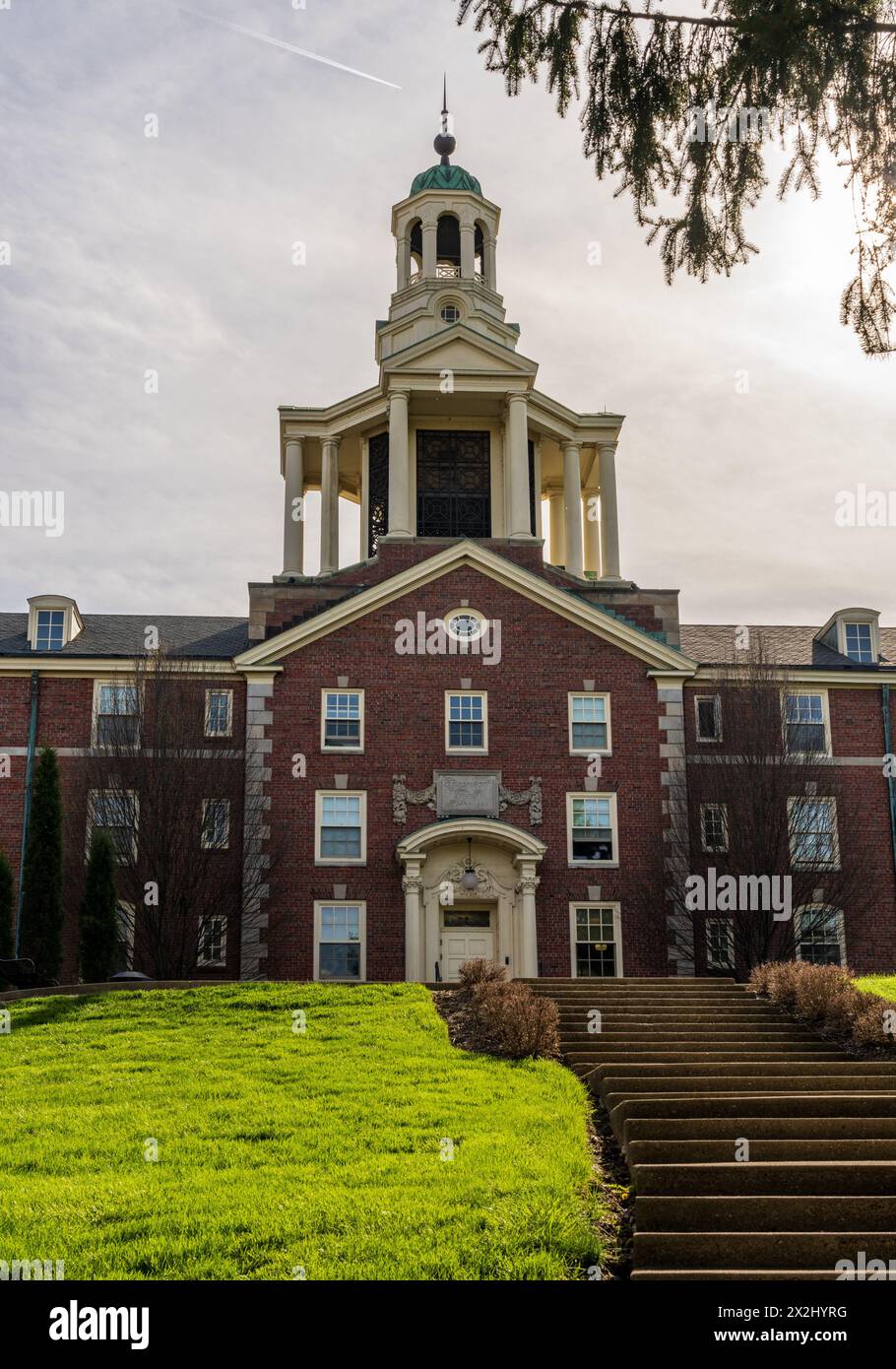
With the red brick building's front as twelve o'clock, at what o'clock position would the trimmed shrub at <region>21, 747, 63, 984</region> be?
The trimmed shrub is roughly at 2 o'clock from the red brick building.

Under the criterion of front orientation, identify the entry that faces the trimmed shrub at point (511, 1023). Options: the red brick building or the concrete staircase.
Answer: the red brick building

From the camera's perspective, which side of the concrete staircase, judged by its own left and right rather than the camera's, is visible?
front

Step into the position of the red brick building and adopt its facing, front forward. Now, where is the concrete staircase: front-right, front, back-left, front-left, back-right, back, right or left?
front

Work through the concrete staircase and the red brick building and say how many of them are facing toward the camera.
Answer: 2

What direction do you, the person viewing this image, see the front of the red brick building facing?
facing the viewer

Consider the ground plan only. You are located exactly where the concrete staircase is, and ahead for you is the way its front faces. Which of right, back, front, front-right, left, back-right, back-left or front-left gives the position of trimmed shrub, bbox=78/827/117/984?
back-right

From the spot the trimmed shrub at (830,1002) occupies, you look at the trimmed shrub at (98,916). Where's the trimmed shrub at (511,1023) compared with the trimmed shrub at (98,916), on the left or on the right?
left

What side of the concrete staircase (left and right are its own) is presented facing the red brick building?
back

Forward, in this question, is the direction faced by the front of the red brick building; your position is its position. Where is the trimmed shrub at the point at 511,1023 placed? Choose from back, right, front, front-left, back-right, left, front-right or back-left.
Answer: front
